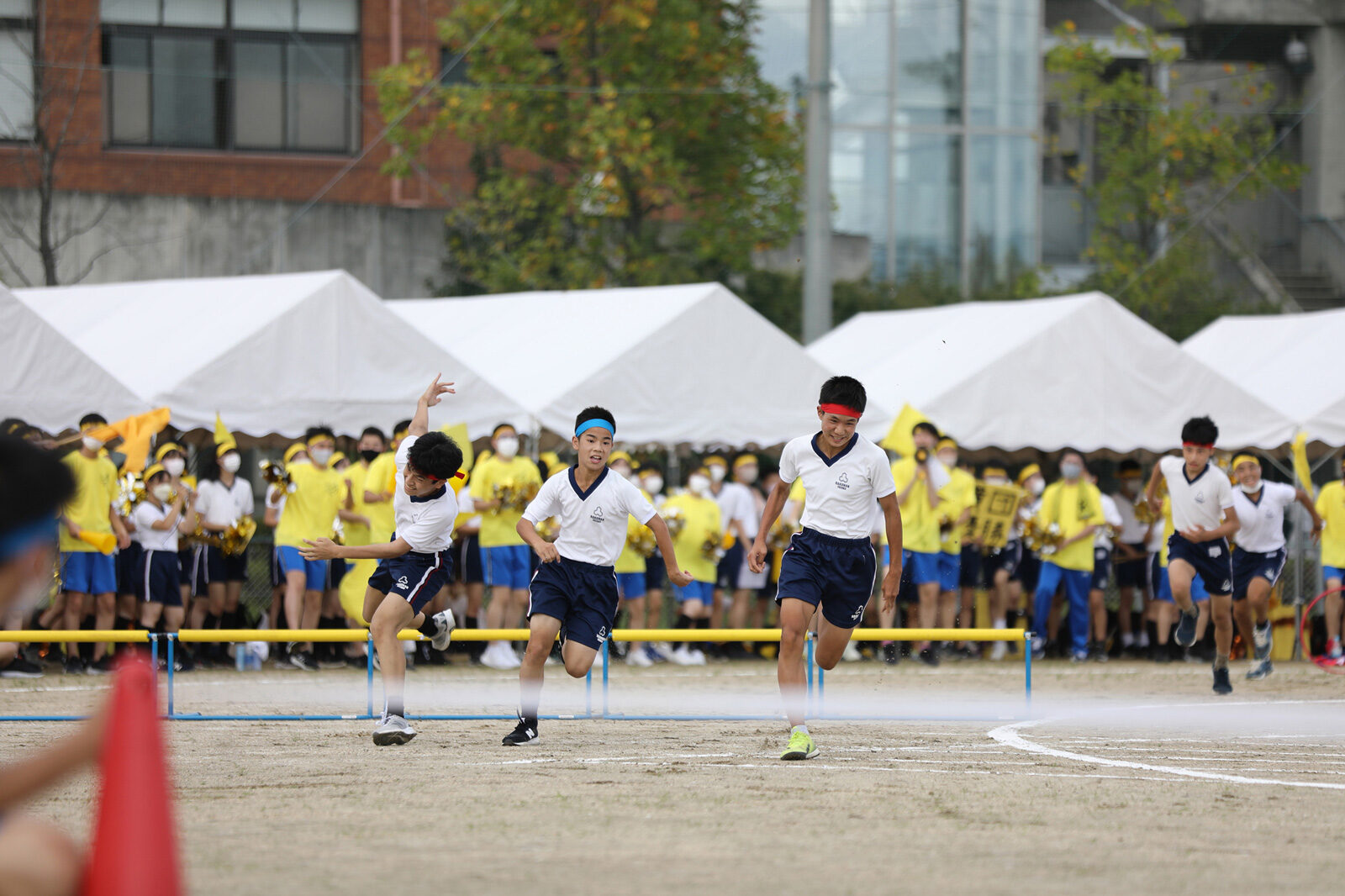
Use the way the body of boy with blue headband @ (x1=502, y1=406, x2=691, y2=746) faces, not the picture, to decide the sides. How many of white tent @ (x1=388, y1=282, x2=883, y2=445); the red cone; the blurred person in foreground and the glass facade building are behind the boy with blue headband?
2

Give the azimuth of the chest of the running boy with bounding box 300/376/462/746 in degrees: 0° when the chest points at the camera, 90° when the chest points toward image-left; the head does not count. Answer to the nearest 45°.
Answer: approximately 45°

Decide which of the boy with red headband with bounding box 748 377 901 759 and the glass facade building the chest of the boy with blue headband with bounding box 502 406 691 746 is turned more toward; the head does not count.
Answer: the boy with red headband

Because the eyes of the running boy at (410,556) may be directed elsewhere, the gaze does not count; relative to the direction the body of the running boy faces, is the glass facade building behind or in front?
behind

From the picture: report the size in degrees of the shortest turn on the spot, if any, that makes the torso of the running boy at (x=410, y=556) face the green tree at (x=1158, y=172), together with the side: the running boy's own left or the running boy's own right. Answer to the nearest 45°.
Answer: approximately 180°

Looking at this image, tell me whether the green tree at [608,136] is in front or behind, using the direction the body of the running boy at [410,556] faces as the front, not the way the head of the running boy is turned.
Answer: behind

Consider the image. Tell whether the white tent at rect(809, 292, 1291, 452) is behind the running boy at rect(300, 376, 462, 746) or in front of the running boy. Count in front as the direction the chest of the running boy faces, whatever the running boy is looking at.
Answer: behind

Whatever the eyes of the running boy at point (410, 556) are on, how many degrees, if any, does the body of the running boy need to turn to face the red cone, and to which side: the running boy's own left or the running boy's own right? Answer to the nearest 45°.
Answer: approximately 45° to the running boy's own left

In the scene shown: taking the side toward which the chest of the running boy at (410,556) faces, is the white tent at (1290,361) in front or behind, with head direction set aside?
behind

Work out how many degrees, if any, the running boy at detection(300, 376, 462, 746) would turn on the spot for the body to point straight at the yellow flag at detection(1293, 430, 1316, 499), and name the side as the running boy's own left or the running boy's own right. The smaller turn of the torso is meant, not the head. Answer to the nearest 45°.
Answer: approximately 180°

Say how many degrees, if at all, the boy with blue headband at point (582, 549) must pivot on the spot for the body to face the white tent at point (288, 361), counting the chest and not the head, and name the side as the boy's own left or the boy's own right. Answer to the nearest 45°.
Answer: approximately 180°

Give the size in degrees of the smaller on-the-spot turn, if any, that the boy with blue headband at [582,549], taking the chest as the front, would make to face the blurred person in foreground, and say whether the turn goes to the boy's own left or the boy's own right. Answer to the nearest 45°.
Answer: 0° — they already face them

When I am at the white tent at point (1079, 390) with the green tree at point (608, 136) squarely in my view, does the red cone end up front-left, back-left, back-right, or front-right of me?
back-left

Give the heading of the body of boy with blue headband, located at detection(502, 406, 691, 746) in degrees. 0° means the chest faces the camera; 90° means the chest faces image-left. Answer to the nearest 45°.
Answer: approximately 0°

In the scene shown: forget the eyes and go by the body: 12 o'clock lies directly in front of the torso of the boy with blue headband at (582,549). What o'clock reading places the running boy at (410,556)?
The running boy is roughly at 3 o'clock from the boy with blue headband.

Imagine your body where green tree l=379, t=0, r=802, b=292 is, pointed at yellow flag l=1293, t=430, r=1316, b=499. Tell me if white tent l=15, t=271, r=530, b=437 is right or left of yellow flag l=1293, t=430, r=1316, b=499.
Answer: right
